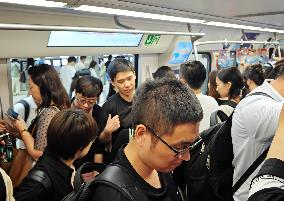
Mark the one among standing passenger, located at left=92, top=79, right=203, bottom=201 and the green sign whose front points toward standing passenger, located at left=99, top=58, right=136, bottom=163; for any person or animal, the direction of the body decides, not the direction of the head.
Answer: the green sign

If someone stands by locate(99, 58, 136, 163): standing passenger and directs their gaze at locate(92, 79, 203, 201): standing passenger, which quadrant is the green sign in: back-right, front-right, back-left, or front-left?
back-left

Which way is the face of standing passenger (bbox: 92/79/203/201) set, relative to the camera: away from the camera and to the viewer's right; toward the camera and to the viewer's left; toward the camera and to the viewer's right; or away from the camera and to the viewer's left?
toward the camera and to the viewer's right

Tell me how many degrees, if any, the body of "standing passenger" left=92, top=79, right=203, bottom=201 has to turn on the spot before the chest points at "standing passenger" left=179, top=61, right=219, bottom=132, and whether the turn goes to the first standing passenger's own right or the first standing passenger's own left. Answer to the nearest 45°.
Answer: approximately 135° to the first standing passenger's own left

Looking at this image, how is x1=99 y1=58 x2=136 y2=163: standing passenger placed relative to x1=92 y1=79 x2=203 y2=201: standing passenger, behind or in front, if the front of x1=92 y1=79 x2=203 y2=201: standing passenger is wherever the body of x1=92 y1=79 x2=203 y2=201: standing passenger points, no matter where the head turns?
behind
